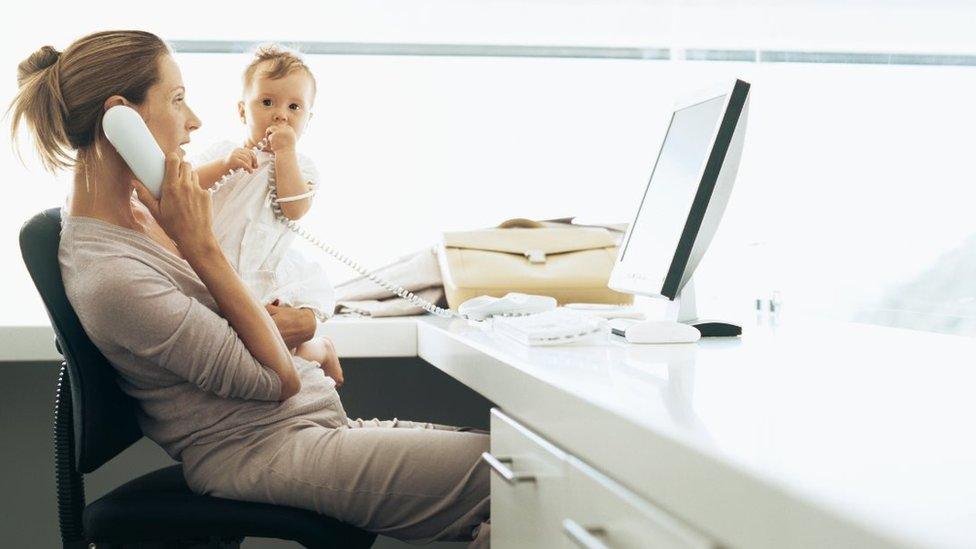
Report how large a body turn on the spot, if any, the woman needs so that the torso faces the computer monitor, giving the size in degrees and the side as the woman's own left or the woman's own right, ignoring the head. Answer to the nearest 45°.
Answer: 0° — they already face it

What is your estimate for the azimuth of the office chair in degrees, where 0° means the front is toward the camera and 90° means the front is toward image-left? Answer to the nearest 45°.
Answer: approximately 270°

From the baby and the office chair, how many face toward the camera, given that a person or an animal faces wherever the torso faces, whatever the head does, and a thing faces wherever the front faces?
1

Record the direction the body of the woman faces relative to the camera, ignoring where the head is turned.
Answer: to the viewer's right

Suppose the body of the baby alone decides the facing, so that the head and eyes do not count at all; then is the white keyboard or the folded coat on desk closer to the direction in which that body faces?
the white keyboard

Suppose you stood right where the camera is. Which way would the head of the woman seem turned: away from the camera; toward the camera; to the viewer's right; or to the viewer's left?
to the viewer's right
